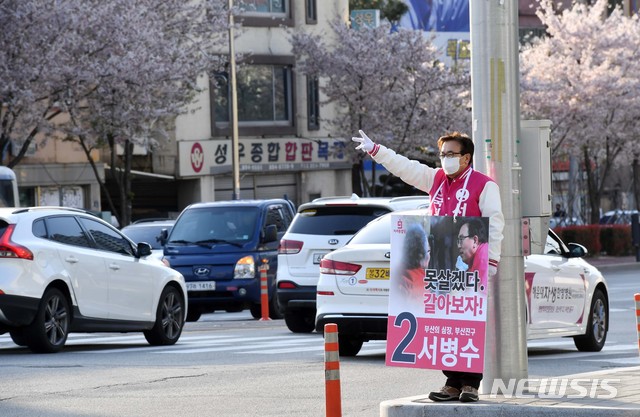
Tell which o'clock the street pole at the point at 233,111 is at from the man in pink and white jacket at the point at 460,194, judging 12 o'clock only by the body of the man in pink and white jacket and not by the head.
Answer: The street pole is roughly at 4 o'clock from the man in pink and white jacket.

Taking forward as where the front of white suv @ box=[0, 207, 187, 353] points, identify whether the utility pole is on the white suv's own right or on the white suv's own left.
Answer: on the white suv's own right

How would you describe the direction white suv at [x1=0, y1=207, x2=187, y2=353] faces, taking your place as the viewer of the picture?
facing away from the viewer and to the right of the viewer

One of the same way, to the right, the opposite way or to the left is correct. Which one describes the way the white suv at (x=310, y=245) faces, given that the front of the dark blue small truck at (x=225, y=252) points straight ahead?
the opposite way

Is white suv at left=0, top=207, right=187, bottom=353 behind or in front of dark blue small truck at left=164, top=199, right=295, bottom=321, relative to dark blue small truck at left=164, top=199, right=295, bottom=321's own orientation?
in front

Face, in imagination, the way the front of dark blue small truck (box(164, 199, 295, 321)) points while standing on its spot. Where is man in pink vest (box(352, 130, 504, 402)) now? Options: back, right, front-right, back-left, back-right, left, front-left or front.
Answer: front-left

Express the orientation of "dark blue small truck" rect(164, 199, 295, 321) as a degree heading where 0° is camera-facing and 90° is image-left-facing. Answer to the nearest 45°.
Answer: approximately 45°

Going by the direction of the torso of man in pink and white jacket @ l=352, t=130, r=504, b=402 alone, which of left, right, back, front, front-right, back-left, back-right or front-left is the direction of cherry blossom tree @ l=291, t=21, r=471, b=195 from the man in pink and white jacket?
back-right

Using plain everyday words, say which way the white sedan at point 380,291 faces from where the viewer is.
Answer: facing away from the viewer and to the right of the viewer

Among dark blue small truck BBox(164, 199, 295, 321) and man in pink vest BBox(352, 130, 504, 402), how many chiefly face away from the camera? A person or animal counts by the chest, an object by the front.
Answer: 0

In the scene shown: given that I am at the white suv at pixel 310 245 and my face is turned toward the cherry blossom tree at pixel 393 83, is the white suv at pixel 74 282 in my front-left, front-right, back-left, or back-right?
back-left

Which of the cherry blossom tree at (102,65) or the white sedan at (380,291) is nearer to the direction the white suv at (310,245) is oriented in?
the cherry blossom tree

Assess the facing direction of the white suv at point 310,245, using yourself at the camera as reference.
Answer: facing away from the viewer and to the right of the viewer
